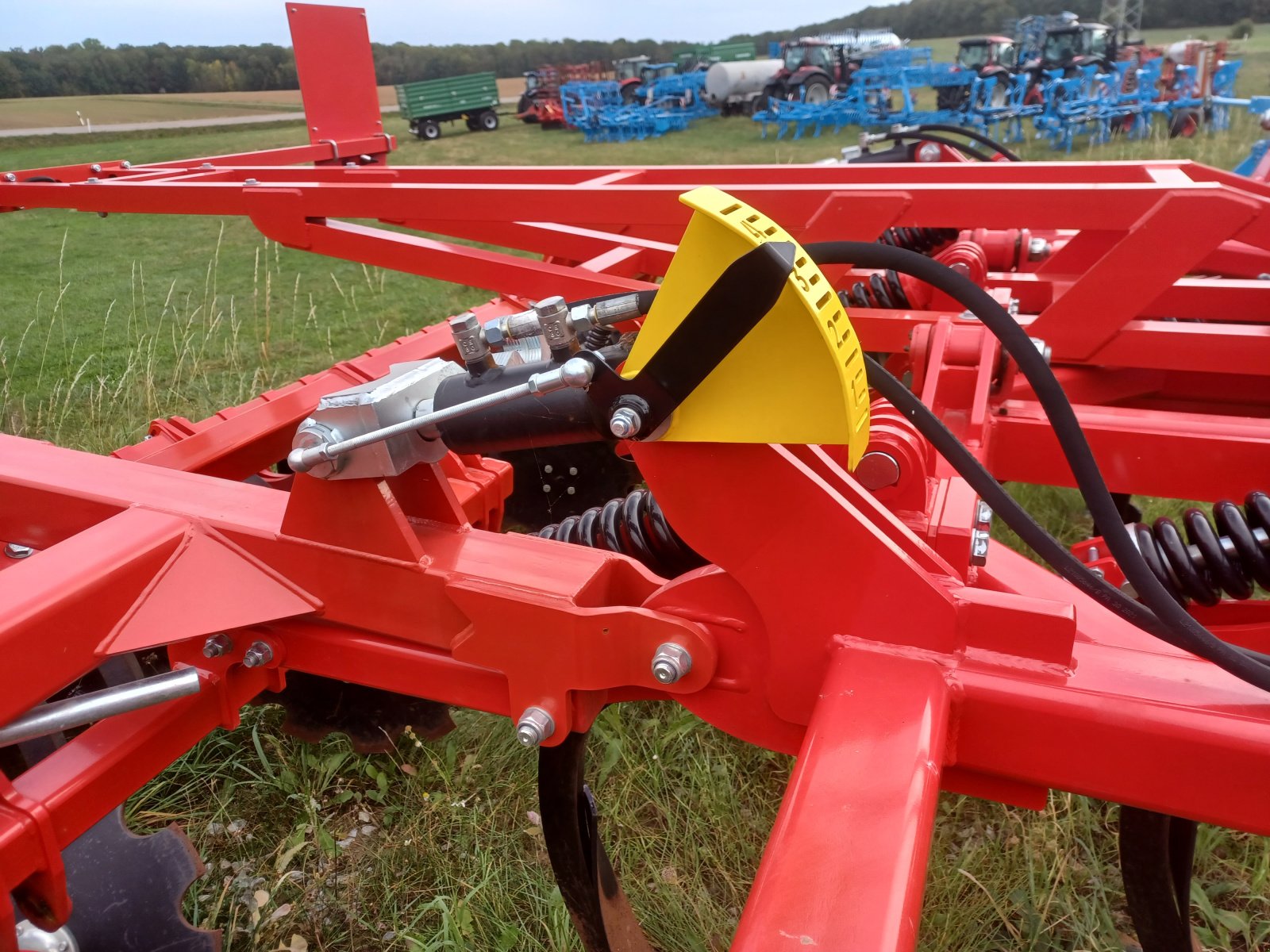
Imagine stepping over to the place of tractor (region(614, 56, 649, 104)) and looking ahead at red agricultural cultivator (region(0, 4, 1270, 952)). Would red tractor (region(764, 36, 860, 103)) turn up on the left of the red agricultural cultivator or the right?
left

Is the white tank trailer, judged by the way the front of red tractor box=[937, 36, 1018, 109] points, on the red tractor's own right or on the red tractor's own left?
on the red tractor's own right

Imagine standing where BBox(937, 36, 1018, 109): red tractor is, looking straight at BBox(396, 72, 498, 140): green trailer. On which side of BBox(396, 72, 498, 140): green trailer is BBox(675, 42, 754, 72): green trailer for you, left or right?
right

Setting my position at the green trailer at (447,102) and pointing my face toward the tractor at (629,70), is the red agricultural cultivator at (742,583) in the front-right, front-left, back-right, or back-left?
back-right

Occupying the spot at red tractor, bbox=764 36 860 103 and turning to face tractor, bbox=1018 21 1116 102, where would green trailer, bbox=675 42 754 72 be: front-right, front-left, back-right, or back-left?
back-left

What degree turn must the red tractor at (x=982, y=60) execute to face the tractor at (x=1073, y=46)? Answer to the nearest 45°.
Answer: approximately 135° to its left

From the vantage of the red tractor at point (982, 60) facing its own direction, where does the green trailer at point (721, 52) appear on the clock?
The green trailer is roughly at 3 o'clock from the red tractor.

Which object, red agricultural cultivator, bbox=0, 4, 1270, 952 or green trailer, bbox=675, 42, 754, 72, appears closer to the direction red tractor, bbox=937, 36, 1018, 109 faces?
the red agricultural cultivator
